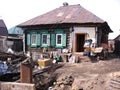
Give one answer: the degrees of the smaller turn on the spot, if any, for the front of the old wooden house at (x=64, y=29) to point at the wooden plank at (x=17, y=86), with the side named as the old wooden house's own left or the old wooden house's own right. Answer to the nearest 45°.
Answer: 0° — it already faces it

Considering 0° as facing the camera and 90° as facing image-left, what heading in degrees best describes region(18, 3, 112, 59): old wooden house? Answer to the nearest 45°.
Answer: approximately 0°
